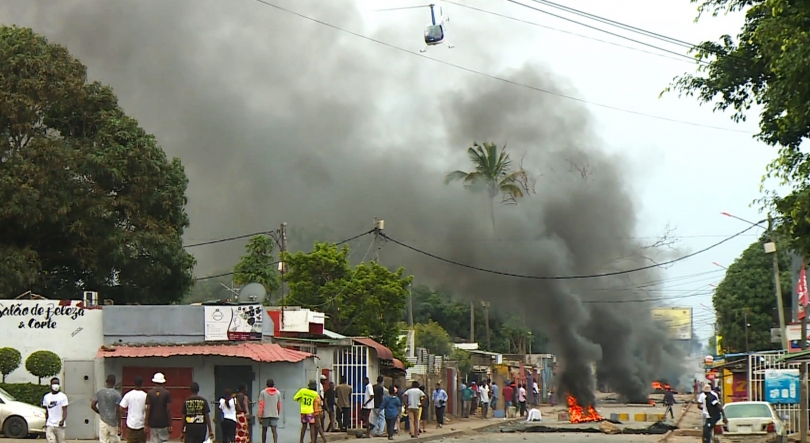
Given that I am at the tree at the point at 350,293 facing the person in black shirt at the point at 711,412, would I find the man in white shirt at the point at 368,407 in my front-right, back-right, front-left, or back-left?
front-right

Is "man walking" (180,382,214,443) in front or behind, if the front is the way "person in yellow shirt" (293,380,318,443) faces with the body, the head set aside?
behind

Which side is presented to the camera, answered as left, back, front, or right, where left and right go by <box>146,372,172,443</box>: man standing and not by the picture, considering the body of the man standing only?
back

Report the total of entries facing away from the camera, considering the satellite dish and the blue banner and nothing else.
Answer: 0

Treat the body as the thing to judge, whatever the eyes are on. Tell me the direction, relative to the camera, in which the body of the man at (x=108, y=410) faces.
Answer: away from the camera

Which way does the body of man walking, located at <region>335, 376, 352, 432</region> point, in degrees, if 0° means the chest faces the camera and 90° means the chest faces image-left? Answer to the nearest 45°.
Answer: approximately 180°

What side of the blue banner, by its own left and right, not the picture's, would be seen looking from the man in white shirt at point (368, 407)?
right
